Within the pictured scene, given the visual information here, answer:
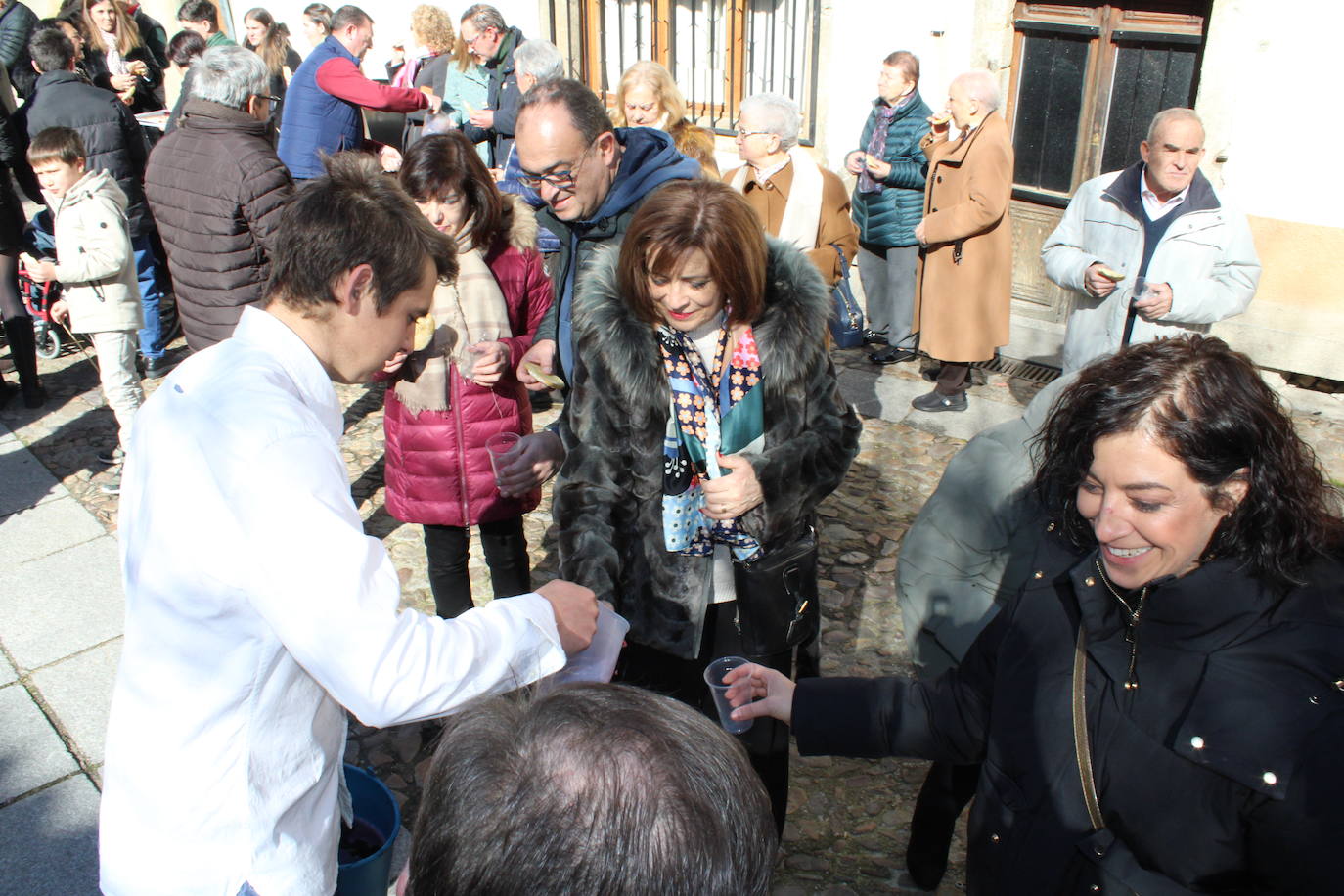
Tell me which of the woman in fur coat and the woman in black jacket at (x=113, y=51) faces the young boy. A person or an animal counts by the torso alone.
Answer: the woman in black jacket

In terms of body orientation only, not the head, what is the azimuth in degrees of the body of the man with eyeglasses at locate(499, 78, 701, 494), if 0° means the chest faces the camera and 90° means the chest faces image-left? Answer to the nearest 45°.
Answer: approximately 45°

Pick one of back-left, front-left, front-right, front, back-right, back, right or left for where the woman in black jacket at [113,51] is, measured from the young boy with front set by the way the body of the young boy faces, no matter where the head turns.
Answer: back-right

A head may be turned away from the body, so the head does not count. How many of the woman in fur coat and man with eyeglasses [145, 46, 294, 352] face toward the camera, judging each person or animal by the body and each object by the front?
1

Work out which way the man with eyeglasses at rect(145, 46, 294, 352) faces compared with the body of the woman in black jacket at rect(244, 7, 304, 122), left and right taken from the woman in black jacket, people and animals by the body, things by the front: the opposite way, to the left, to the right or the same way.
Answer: the opposite way

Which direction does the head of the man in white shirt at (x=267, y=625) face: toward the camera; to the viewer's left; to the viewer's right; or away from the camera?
to the viewer's right

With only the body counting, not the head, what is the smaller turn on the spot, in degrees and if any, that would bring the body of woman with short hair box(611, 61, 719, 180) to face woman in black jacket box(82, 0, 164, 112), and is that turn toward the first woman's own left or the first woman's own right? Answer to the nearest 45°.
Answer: approximately 90° to the first woman's own right

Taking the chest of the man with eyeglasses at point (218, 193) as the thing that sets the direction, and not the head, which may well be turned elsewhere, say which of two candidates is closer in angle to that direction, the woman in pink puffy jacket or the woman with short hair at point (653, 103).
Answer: the woman with short hair

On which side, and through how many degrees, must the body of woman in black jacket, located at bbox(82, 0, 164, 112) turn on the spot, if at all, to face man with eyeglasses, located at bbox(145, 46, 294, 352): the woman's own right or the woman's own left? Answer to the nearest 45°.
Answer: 0° — they already face them

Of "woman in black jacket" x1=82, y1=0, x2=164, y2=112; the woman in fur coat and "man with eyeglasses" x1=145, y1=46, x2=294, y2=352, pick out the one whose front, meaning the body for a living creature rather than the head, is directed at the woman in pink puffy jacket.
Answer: the woman in black jacket

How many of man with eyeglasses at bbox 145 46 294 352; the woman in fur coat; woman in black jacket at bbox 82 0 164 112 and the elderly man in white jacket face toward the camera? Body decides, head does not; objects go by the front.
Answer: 3

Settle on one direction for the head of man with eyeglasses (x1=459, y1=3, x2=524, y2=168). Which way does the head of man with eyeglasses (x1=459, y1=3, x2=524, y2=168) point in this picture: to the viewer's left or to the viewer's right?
to the viewer's left

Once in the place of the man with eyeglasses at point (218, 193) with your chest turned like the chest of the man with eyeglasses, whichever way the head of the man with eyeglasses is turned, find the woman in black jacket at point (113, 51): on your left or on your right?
on your left

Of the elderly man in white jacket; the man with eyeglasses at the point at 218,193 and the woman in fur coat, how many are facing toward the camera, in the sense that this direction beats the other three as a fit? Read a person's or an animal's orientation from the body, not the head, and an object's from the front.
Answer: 2
